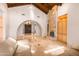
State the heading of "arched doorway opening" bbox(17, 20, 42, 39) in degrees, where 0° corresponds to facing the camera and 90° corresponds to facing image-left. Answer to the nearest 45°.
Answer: approximately 0°

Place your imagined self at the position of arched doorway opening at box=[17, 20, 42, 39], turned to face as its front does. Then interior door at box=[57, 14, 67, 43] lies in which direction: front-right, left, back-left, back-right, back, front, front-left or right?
left
